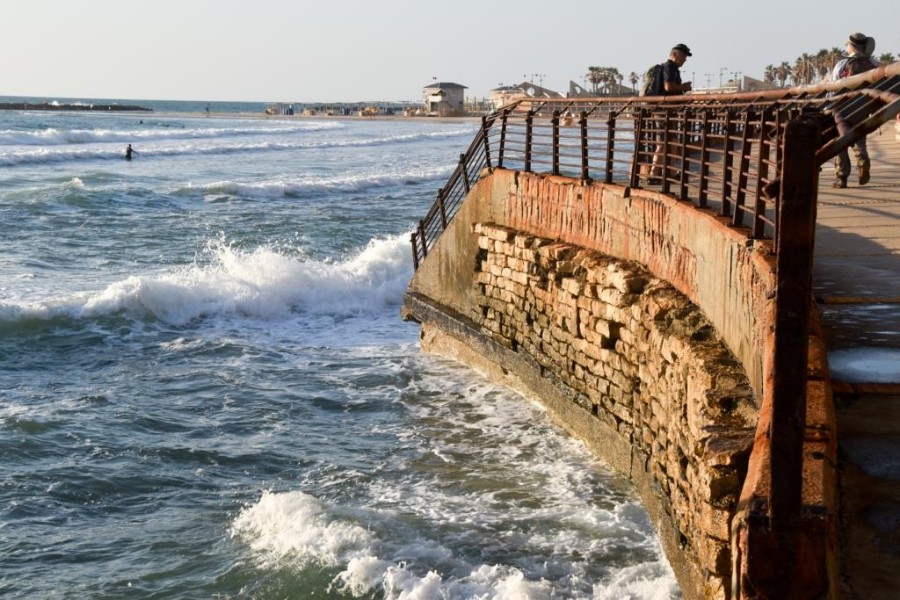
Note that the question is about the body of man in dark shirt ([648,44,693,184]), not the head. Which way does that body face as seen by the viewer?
to the viewer's right

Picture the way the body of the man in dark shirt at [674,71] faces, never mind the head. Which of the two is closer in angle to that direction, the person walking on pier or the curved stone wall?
the person walking on pier

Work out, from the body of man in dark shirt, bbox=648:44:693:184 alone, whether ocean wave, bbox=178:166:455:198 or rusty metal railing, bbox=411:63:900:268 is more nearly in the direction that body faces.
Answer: the rusty metal railing

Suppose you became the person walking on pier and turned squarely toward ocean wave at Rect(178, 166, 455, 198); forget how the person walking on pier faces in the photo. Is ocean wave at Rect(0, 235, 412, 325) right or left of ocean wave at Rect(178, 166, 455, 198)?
left

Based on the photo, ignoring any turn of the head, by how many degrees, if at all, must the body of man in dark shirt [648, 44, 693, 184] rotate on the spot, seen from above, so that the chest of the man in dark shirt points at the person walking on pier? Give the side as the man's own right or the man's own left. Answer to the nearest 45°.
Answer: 0° — they already face them
